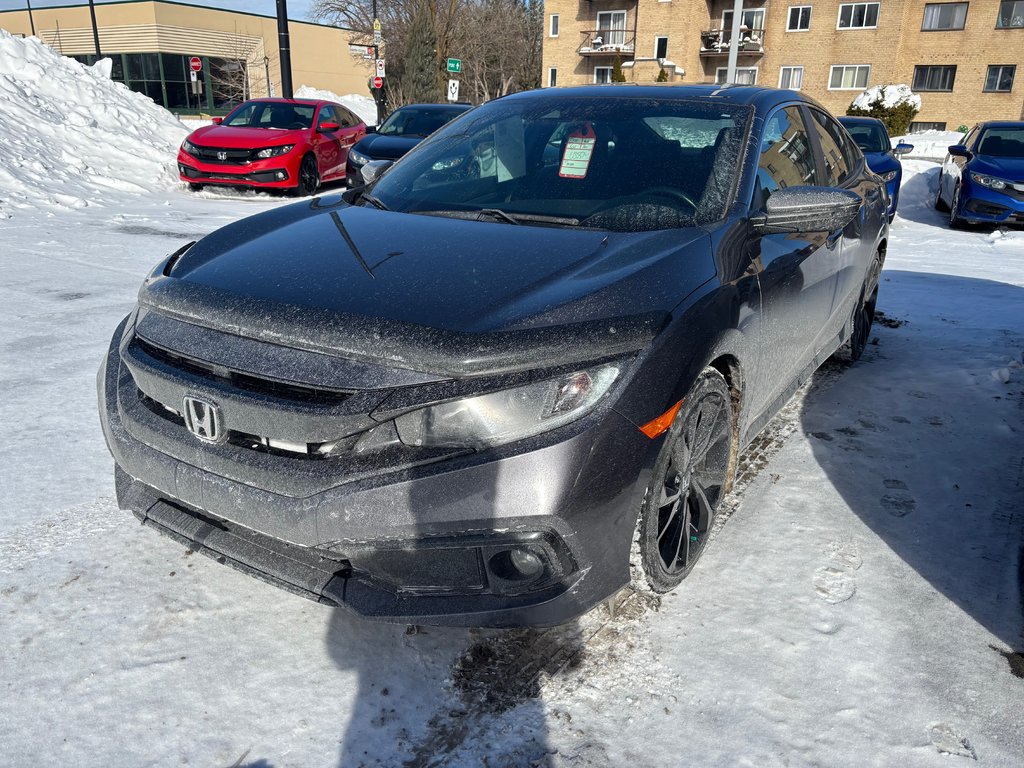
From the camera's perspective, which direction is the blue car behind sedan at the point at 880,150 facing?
toward the camera

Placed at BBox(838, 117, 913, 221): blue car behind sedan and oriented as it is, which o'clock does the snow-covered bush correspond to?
The snow-covered bush is roughly at 6 o'clock from the blue car behind sedan.

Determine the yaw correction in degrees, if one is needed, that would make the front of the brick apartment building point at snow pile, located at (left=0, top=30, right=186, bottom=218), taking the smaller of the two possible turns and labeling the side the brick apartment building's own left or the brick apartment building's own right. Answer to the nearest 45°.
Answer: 0° — it already faces it

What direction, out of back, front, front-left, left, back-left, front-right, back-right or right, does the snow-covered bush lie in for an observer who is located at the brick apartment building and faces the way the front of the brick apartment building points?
front

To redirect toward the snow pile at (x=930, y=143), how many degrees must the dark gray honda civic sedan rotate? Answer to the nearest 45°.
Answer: approximately 180°

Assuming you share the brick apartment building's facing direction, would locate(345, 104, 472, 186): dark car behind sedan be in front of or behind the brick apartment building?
in front

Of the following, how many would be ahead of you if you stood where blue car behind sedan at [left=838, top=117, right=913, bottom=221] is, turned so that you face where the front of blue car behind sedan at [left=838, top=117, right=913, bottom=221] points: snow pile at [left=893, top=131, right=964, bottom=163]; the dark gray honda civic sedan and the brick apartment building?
1

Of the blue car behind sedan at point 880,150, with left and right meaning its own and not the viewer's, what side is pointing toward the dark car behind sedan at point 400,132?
right

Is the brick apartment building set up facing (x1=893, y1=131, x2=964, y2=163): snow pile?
yes

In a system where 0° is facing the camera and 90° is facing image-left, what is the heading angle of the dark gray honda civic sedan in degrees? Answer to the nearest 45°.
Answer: approximately 45°

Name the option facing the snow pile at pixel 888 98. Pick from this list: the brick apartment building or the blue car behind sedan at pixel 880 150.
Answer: the brick apartment building

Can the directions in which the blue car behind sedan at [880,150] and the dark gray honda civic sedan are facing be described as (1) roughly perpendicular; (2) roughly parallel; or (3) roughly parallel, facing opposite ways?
roughly parallel

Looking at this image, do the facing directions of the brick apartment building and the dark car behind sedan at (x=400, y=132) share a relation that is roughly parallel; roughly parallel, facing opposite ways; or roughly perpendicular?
roughly parallel

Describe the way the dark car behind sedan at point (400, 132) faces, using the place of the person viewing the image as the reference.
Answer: facing the viewer and to the left of the viewer

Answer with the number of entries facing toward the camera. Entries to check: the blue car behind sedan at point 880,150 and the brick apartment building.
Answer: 2

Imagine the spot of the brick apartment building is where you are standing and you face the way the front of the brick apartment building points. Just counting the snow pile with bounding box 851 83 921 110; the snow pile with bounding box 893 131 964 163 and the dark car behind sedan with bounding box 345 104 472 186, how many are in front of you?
3

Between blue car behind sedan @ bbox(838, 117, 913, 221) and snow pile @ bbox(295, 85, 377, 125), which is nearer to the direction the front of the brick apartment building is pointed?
the blue car behind sedan

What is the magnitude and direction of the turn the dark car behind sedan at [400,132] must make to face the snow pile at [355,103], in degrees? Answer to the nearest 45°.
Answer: approximately 135° to its right

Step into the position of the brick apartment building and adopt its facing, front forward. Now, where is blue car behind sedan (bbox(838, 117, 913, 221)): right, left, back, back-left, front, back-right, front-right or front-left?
front

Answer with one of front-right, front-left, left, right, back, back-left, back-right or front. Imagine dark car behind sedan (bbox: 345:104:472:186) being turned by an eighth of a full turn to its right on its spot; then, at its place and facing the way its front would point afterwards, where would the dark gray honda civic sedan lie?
left
